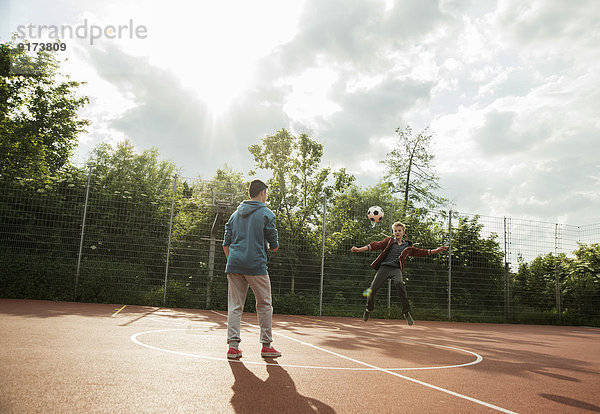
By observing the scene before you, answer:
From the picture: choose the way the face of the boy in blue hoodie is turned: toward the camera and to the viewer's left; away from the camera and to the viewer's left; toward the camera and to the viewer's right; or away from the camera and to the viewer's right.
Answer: away from the camera and to the viewer's right

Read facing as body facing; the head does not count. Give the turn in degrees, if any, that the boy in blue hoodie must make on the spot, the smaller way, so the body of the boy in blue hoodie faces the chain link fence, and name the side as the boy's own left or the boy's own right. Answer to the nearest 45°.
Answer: approximately 45° to the boy's own left

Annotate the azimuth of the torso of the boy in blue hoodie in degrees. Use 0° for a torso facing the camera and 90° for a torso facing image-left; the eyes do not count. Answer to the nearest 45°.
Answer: approximately 225°

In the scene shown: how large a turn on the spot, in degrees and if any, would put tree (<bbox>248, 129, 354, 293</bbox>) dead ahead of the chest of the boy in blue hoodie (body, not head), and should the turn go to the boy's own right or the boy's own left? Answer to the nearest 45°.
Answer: approximately 45° to the boy's own left
